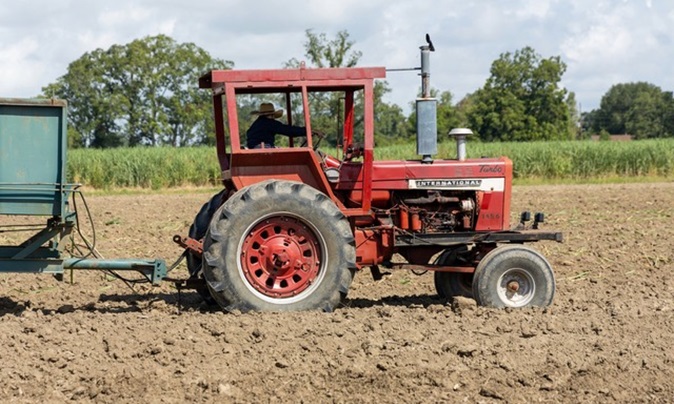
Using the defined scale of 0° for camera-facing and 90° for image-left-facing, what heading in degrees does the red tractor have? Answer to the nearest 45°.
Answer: approximately 270°
